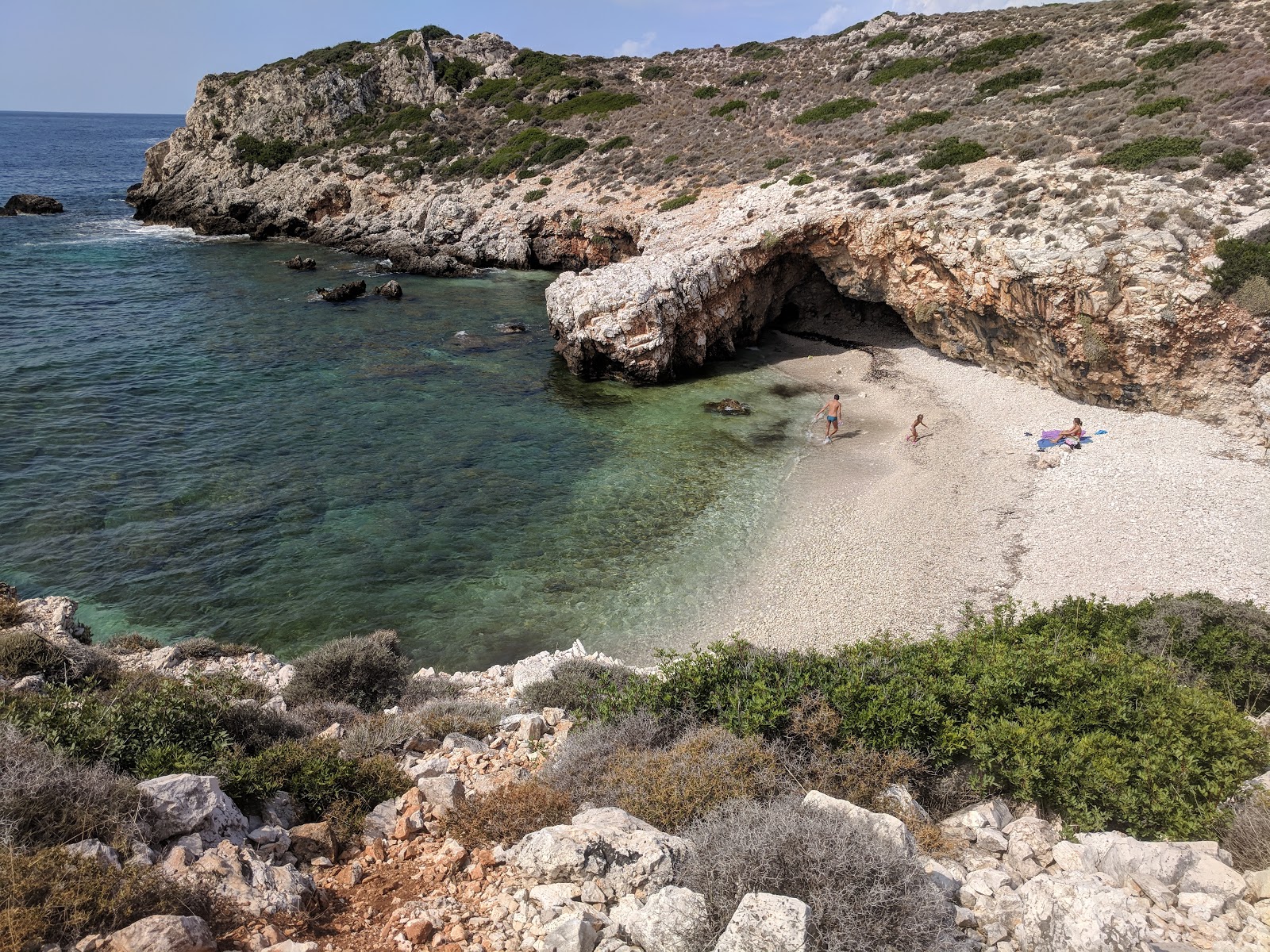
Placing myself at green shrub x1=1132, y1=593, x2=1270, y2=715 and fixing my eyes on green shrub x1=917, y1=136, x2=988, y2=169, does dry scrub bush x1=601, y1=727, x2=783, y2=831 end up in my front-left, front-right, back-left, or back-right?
back-left

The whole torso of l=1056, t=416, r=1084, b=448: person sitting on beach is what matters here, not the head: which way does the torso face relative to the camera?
to the viewer's left

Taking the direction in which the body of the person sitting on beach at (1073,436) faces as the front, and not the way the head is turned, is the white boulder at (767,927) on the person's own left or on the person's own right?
on the person's own left

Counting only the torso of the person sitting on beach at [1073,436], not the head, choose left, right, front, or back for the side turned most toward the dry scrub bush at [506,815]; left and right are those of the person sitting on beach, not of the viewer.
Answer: left

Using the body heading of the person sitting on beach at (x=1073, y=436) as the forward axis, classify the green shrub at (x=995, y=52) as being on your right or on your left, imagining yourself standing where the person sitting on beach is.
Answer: on your right

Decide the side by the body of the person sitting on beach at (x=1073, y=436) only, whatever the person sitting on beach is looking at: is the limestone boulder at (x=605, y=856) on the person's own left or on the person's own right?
on the person's own left

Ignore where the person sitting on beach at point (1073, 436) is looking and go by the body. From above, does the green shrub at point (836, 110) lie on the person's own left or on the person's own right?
on the person's own right

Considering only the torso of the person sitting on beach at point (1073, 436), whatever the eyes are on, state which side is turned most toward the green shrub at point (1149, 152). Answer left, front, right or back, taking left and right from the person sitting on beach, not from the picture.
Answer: right

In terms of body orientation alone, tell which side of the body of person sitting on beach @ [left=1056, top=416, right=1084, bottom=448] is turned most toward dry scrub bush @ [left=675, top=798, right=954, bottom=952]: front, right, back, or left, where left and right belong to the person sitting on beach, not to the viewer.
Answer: left

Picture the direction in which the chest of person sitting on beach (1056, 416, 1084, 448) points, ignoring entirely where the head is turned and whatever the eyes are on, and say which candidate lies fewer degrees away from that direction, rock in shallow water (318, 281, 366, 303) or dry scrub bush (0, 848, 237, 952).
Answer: the rock in shallow water
